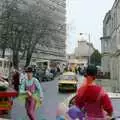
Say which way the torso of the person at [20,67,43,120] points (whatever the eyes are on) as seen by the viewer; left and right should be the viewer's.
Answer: facing the viewer

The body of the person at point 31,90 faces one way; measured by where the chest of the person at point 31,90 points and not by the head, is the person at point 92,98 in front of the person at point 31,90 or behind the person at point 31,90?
in front
